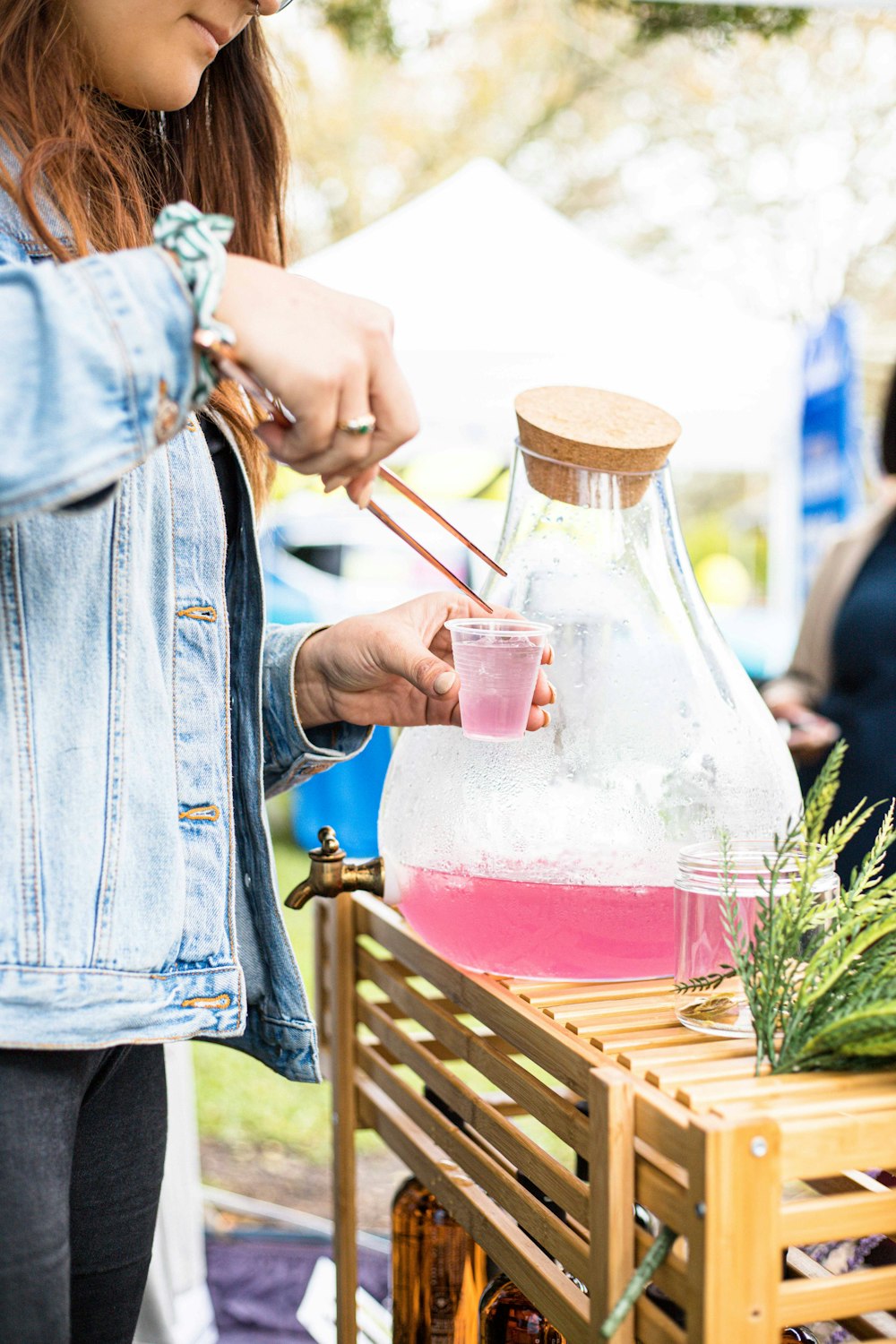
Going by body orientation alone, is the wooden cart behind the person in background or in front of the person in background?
in front

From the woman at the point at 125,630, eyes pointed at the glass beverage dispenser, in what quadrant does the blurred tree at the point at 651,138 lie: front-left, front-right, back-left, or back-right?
front-left

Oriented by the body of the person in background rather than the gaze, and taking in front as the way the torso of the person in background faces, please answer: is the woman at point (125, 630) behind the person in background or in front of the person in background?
in front

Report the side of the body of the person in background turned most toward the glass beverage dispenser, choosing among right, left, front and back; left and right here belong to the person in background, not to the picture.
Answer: front

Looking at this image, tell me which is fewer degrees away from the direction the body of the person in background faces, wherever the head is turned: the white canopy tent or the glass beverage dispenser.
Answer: the glass beverage dispenser

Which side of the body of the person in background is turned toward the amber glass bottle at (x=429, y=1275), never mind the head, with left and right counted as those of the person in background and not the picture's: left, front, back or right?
front
